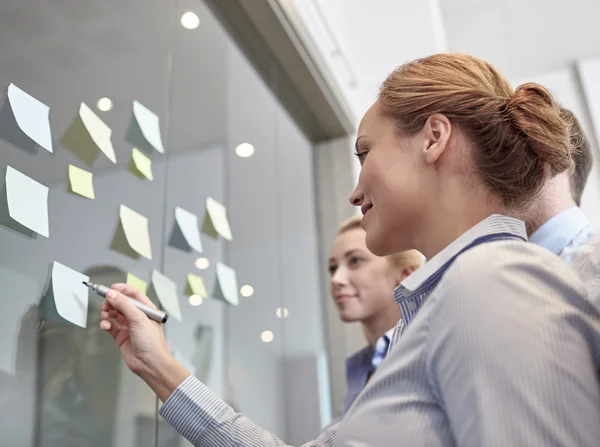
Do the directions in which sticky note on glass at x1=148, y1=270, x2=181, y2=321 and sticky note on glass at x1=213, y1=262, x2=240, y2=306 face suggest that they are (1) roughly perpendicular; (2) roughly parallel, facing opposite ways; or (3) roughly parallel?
roughly parallel

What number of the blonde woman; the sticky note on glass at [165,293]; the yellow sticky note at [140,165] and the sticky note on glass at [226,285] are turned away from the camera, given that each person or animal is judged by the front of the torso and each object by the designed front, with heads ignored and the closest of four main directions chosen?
0

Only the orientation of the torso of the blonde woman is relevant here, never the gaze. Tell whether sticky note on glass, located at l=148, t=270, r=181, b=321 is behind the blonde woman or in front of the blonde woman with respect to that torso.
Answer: in front

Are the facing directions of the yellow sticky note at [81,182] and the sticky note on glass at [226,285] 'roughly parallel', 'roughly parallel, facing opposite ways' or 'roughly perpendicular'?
roughly parallel

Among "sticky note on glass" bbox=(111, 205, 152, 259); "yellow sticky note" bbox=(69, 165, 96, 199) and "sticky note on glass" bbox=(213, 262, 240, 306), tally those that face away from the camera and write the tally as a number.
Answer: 0

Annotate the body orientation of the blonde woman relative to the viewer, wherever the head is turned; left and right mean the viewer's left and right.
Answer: facing the viewer and to the left of the viewer

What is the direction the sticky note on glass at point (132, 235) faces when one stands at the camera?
facing the viewer and to the right of the viewer

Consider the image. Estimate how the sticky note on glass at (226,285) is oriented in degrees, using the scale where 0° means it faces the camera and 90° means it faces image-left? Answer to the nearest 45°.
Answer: approximately 315°

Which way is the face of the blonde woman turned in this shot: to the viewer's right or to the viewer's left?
to the viewer's left

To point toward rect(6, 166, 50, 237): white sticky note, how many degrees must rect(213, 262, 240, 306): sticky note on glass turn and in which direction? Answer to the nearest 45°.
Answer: approximately 90° to its right

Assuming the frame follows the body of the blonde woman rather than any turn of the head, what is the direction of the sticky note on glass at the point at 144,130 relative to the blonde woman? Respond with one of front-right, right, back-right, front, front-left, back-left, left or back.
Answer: front
